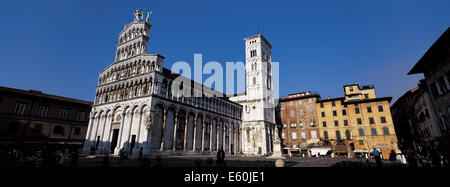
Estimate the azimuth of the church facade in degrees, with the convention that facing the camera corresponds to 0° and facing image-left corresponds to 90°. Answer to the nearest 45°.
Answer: approximately 45°

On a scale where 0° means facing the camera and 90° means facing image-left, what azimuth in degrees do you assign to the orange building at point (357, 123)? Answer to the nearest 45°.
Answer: approximately 0°

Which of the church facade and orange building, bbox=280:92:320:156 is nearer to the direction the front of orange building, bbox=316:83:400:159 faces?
the church facade

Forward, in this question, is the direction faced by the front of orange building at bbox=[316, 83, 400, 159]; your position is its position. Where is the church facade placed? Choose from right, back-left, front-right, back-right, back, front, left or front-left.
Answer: front-right

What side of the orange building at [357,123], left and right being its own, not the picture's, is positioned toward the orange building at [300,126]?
right

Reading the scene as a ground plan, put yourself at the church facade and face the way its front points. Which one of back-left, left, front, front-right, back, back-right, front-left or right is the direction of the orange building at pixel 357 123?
back-left
